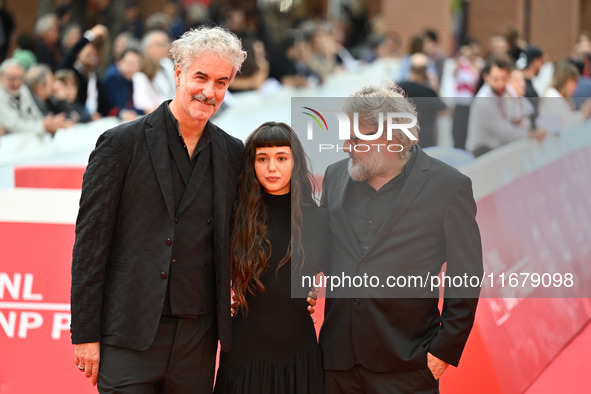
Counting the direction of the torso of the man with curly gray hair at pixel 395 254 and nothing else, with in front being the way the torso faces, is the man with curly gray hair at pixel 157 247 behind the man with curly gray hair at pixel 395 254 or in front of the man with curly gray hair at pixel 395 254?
in front

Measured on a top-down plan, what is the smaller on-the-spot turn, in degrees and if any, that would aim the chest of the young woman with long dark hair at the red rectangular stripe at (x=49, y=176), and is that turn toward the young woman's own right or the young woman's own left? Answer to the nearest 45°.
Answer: approximately 135° to the young woman's own right

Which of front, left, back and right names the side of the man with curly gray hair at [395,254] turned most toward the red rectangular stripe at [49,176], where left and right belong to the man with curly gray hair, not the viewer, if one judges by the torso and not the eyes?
right

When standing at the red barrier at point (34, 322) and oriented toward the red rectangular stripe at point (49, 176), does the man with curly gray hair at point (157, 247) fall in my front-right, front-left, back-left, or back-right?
back-right

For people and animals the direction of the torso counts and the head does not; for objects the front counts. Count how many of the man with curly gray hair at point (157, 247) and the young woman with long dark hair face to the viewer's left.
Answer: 0

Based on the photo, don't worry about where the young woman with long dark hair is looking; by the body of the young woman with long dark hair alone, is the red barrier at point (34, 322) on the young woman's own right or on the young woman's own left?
on the young woman's own right

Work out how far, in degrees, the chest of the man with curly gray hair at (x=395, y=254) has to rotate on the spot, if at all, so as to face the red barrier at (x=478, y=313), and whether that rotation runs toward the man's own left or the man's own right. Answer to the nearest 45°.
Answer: approximately 135° to the man's own right

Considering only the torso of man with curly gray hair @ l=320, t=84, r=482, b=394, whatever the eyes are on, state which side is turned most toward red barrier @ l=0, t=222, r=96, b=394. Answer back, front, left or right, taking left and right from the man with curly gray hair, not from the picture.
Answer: right

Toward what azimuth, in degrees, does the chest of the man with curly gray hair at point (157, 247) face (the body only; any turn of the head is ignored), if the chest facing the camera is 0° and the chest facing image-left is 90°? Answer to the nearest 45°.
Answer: approximately 315°
